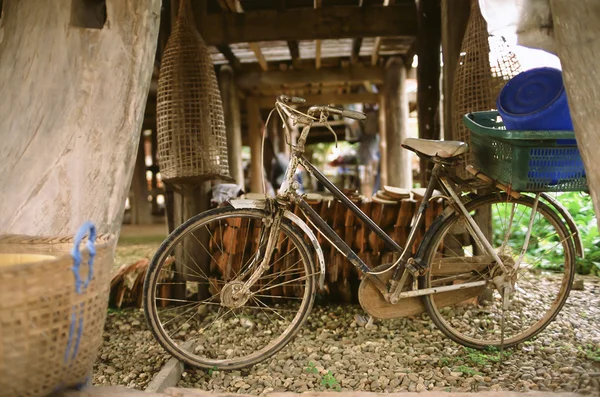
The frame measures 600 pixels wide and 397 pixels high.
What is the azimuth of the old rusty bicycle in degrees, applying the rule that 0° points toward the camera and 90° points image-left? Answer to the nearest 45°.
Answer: approximately 90°

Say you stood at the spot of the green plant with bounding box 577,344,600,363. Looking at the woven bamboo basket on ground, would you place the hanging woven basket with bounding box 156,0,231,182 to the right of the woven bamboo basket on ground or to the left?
right

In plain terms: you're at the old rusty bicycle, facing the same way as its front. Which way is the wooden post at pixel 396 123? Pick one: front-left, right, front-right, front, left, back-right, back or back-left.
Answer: right

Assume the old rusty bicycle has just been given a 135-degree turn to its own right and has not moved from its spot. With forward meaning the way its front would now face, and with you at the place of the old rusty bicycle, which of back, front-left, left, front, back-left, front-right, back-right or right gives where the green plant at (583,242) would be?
front

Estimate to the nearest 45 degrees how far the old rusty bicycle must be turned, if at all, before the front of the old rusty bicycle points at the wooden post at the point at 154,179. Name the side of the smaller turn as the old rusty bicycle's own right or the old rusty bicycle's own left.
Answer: approximately 45° to the old rusty bicycle's own right

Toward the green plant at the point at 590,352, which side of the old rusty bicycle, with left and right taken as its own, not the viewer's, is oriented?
back

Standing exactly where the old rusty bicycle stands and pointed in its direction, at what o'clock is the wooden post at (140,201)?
The wooden post is roughly at 2 o'clock from the old rusty bicycle.
